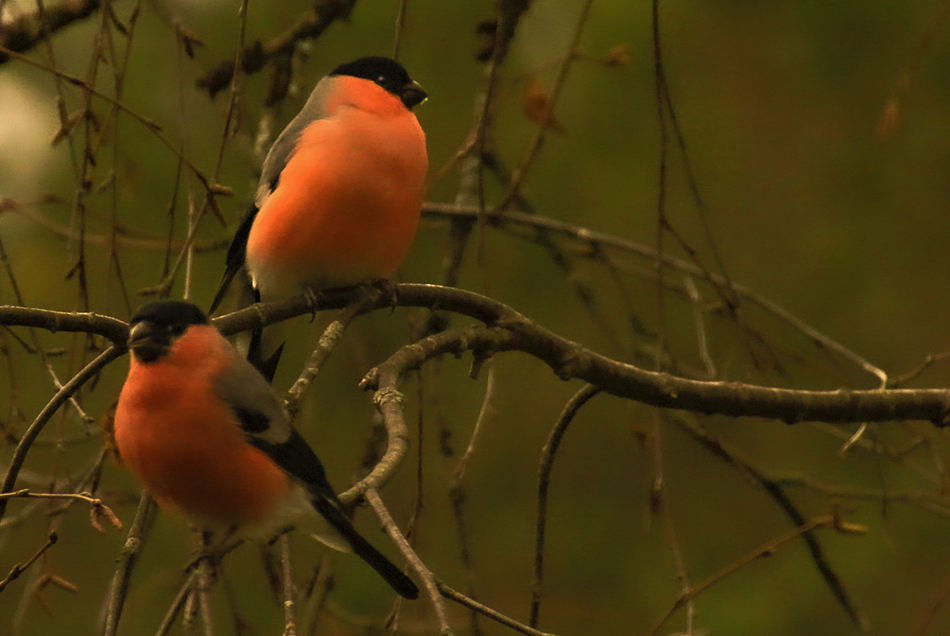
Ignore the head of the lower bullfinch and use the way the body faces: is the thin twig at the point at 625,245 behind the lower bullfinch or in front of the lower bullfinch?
behind

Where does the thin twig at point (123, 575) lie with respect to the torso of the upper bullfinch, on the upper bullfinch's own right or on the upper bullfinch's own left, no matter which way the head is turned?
on the upper bullfinch's own right

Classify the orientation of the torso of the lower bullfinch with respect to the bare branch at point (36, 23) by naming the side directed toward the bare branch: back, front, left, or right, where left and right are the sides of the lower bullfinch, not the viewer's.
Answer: right

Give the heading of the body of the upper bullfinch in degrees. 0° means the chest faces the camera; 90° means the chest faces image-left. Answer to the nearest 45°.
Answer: approximately 315°

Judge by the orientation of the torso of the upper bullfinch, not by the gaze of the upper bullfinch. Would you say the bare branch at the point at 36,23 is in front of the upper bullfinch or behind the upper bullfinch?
behind

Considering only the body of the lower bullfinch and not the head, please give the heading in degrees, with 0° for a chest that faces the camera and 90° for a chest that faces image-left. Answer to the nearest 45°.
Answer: approximately 45°
